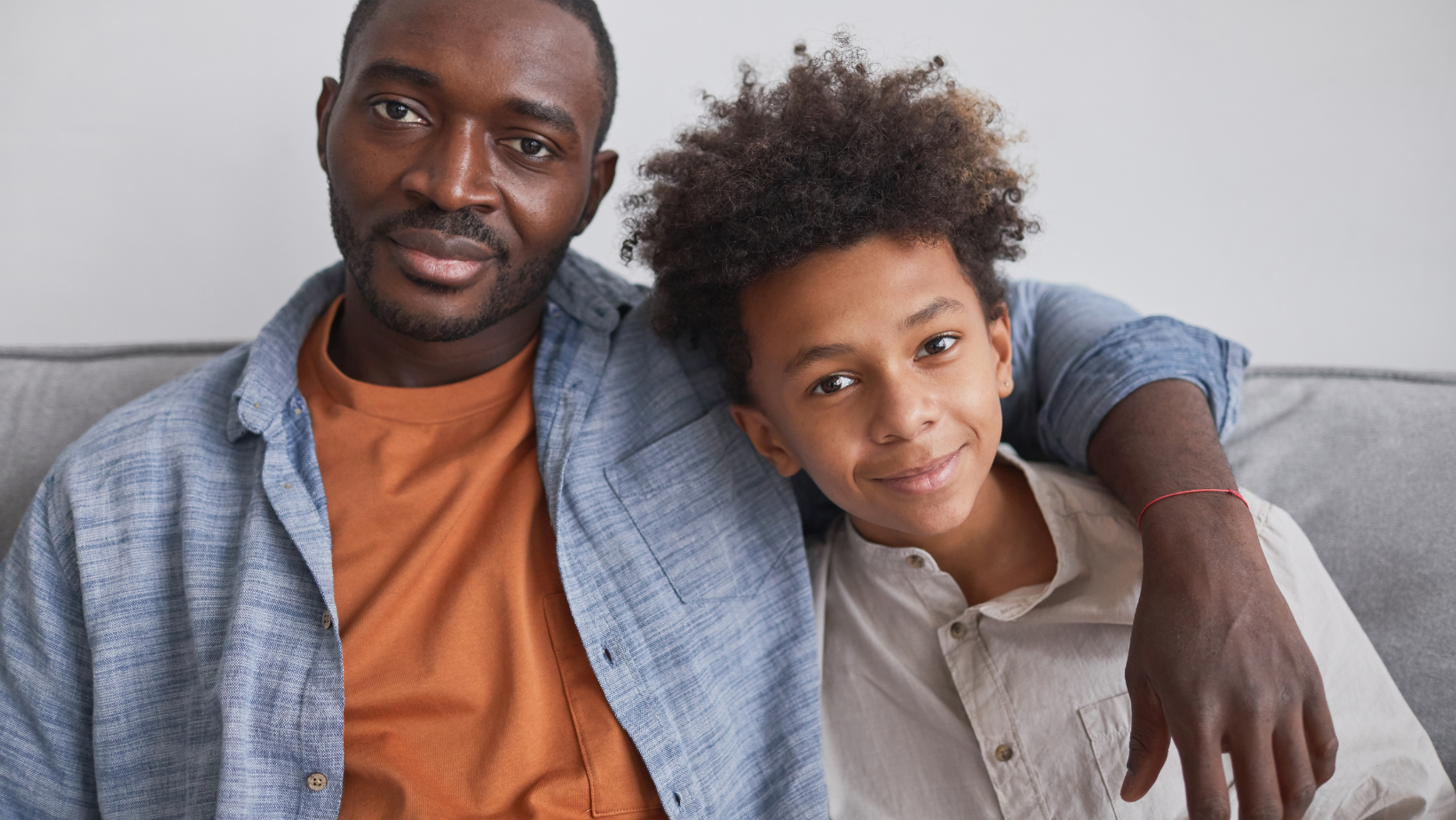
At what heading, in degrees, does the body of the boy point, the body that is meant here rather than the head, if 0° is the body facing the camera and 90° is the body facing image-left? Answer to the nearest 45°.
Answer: approximately 0°
